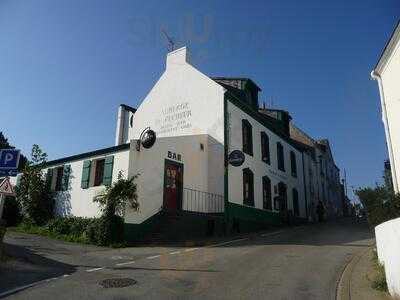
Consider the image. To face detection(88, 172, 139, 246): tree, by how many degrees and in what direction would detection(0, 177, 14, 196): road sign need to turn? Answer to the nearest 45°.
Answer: approximately 135° to its left

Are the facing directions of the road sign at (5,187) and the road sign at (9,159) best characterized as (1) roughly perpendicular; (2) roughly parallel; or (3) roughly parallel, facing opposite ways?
roughly parallel

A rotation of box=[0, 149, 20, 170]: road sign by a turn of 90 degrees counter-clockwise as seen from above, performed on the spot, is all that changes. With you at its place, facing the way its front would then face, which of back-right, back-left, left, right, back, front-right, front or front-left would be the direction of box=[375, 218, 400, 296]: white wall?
front-right

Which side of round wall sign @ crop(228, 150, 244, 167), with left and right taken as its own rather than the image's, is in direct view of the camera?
front

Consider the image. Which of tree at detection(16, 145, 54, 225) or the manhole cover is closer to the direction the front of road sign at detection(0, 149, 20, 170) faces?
the manhole cover

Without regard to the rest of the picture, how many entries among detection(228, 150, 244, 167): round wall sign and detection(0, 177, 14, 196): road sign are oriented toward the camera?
2

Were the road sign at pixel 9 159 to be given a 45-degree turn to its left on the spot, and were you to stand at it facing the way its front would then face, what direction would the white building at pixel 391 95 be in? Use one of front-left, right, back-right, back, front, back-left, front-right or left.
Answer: front-left

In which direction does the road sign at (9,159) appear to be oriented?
toward the camera

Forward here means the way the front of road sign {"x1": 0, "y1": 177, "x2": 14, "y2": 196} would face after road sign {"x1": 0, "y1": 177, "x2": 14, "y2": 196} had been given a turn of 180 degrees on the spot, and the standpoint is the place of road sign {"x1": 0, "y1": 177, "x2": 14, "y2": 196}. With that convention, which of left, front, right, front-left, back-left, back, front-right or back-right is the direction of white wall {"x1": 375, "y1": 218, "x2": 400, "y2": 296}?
back-right
